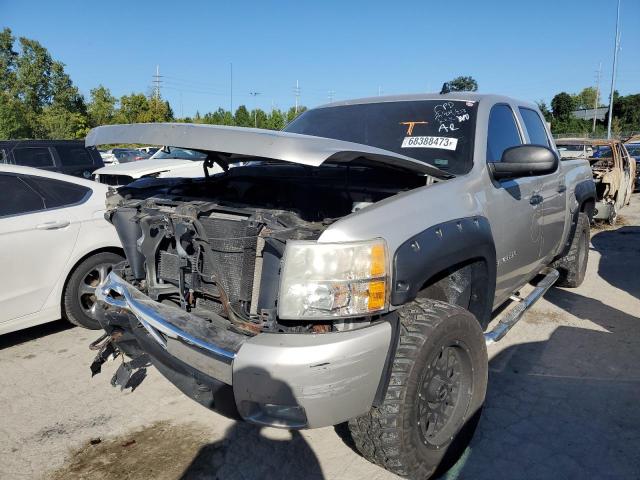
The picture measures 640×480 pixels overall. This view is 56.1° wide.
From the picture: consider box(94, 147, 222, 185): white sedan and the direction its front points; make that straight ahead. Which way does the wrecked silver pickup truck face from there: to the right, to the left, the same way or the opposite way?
the same way

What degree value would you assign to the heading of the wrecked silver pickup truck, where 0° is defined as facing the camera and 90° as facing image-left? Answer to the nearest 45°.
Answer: approximately 45°

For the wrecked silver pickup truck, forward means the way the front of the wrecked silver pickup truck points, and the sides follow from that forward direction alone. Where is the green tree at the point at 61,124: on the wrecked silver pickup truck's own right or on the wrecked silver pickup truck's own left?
on the wrecked silver pickup truck's own right

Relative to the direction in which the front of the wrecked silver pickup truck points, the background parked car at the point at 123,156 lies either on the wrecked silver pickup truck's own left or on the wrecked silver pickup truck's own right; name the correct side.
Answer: on the wrecked silver pickup truck's own right

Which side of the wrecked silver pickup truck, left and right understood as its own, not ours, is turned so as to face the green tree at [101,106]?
right

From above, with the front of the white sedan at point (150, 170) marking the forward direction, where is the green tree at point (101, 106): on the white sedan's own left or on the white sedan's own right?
on the white sedan's own right

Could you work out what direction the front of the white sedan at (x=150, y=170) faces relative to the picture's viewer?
facing the viewer and to the left of the viewer

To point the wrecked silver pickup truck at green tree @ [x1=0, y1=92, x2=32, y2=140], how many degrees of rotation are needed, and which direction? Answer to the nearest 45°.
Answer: approximately 90° to its right

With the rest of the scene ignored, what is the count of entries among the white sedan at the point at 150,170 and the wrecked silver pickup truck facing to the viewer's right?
0

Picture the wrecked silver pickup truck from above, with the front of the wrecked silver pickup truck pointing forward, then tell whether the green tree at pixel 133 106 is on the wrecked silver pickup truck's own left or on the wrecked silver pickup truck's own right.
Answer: on the wrecked silver pickup truck's own right

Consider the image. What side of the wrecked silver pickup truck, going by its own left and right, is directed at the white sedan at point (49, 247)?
right

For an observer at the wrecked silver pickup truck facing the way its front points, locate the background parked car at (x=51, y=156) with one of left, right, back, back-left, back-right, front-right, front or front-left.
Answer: right

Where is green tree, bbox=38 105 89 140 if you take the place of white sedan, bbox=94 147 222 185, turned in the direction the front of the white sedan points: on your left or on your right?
on your right
